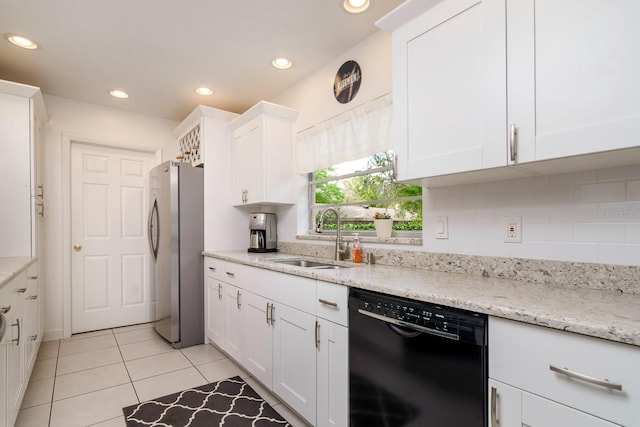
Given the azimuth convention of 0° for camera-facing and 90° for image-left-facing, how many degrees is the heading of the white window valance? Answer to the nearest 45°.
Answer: approximately 45°

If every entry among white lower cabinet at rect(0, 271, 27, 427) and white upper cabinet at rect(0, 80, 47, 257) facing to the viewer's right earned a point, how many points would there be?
2

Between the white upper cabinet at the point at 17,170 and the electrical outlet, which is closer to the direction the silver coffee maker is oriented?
the white upper cabinet

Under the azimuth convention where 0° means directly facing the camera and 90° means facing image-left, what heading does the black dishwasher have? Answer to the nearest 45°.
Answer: approximately 45°

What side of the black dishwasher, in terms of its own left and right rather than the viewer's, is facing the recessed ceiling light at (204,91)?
right

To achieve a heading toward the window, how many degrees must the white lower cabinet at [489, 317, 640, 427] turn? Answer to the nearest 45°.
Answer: approximately 90° to its right

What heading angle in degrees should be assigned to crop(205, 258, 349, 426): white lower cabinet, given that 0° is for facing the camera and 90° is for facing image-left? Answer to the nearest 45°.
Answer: approximately 45°

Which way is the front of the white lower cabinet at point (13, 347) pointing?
to the viewer's right

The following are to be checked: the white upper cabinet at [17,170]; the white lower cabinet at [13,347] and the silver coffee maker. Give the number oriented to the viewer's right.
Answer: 2

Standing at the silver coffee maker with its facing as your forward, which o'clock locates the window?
The window is roughly at 9 o'clock from the silver coffee maker.
